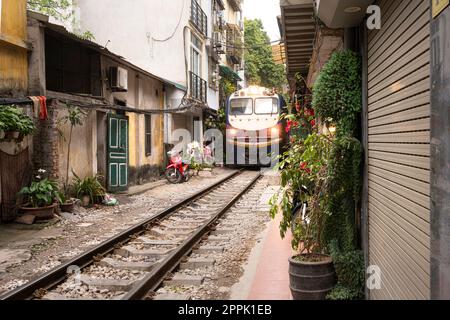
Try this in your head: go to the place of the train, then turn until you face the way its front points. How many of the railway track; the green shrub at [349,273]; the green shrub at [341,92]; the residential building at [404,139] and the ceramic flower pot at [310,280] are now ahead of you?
5

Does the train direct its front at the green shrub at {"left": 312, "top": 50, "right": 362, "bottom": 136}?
yes

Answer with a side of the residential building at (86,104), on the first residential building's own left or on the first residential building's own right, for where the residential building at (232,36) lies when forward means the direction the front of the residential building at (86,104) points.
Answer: on the first residential building's own left

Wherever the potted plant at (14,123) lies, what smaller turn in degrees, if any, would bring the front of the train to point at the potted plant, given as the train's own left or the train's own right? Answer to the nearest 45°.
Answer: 0° — it already faces it

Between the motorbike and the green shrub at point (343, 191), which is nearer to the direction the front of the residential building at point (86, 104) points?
the green shrub

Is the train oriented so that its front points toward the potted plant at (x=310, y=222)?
yes

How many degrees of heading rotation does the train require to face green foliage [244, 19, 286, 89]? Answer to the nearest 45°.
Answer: approximately 180°

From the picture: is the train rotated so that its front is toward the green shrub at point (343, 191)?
yes

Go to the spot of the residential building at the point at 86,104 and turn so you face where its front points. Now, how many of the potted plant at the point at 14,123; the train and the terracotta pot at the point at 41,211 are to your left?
1

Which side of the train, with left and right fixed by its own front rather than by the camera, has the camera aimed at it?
front

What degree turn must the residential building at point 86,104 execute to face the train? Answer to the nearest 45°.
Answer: approximately 90° to its left

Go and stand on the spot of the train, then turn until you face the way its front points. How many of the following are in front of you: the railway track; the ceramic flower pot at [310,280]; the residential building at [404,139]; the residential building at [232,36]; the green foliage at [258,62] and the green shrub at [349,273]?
4

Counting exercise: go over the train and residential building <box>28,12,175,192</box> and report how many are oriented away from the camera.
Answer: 0

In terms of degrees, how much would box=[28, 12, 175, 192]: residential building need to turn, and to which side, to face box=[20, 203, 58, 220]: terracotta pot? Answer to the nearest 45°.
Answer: approximately 45° to its right
